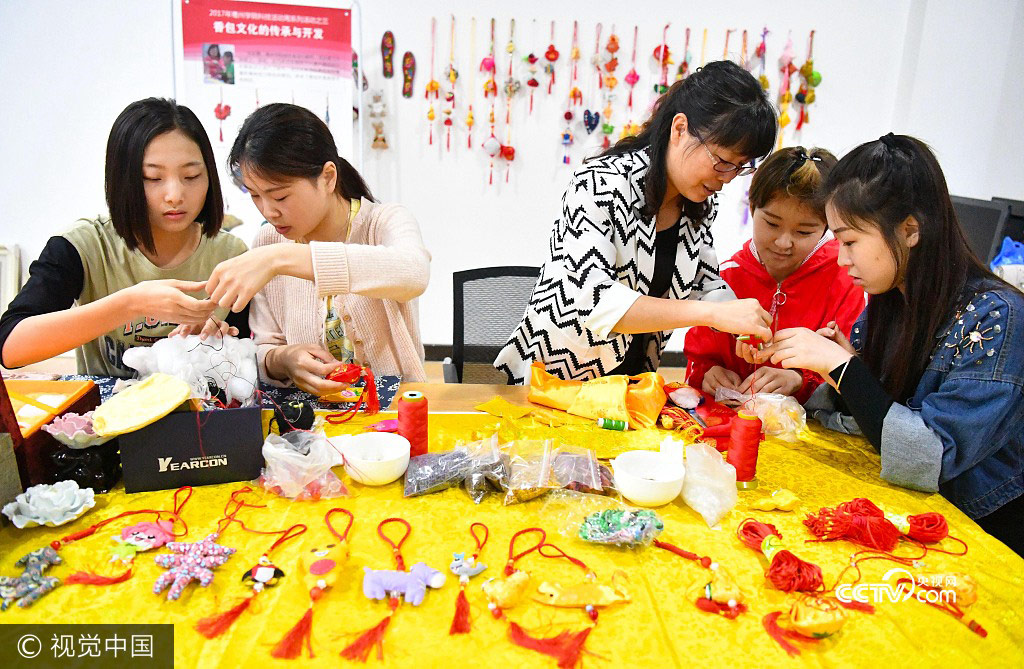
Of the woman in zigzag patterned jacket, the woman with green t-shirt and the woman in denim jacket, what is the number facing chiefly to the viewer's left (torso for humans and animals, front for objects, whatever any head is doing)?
1

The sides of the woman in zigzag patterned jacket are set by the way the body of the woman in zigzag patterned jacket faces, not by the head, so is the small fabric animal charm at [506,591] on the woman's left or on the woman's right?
on the woman's right

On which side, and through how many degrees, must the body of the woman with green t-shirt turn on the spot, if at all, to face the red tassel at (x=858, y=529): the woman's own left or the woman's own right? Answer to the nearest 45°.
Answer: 0° — they already face it

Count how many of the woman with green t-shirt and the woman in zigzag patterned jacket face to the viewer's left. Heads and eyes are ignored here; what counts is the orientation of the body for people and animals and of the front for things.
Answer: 0

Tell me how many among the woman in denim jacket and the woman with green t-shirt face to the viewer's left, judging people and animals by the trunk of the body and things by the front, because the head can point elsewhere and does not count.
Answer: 1

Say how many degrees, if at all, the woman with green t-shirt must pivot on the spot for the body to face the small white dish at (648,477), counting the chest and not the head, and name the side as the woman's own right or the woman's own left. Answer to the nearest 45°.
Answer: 0° — they already face it

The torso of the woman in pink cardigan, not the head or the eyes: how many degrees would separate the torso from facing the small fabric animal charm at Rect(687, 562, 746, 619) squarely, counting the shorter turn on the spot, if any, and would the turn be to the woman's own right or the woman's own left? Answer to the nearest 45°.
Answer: approximately 90° to the woman's own left

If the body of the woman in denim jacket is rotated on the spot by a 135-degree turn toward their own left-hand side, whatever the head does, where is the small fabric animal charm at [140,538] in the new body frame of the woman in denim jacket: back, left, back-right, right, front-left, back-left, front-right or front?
right

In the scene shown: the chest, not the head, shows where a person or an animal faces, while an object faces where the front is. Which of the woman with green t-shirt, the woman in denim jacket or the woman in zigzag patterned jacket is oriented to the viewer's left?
the woman in denim jacket

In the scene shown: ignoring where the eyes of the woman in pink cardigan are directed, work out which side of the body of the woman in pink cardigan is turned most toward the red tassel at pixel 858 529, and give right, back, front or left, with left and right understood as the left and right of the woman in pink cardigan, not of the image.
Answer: left

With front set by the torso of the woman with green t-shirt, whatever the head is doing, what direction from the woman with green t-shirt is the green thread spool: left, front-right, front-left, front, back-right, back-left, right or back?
front

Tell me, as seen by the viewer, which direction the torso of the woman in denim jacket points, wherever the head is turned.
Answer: to the viewer's left

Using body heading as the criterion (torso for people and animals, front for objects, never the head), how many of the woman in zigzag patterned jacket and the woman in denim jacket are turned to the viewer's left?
1
